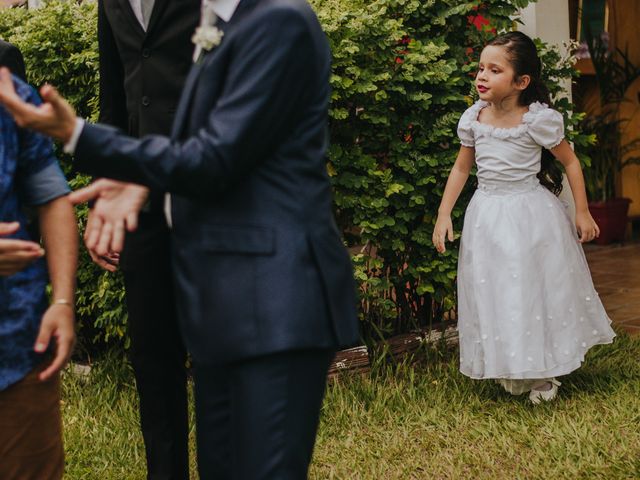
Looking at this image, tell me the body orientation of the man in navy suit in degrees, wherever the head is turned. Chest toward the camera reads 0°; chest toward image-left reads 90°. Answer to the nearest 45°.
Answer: approximately 90°

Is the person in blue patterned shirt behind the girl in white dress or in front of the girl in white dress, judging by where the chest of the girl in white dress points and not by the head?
in front

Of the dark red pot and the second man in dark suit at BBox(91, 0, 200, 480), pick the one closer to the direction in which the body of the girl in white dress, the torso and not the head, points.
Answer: the second man in dark suit

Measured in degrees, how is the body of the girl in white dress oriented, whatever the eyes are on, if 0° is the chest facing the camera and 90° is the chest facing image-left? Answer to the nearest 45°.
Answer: approximately 45°
